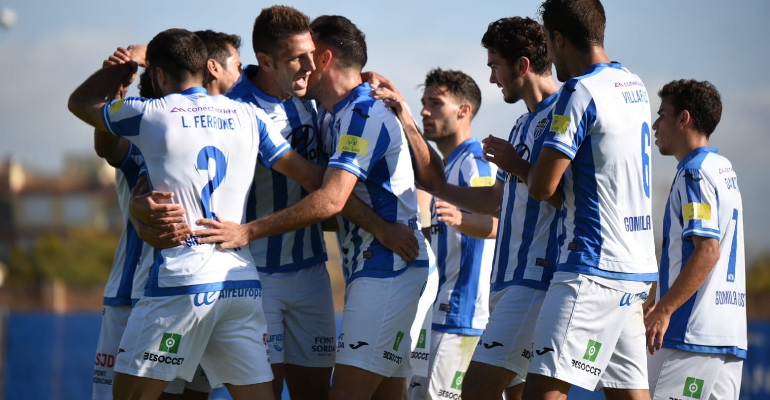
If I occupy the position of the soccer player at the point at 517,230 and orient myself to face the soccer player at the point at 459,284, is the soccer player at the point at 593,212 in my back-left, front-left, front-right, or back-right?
back-right

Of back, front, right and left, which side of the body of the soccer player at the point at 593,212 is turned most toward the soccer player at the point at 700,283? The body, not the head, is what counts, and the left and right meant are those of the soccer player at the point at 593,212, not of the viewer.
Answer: right

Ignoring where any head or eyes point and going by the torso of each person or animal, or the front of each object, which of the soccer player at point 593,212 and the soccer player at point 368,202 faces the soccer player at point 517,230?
the soccer player at point 593,212

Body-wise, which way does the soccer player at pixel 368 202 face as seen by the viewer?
to the viewer's left

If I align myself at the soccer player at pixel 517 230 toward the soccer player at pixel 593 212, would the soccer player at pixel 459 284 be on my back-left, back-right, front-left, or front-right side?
back-left

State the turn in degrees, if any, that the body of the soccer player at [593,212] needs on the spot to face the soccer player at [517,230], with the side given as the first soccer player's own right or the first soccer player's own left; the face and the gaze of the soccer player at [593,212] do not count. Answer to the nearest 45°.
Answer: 0° — they already face them

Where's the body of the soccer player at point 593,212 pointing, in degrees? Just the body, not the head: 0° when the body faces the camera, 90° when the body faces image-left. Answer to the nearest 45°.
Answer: approximately 135°

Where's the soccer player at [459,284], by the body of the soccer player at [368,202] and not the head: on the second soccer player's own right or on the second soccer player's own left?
on the second soccer player's own right

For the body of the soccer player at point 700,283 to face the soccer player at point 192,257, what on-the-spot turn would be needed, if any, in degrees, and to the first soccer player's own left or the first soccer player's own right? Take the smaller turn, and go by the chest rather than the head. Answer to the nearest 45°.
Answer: approximately 45° to the first soccer player's own left

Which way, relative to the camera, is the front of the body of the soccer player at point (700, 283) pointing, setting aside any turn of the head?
to the viewer's left

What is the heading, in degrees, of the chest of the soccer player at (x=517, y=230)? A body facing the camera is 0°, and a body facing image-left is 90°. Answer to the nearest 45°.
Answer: approximately 90°
